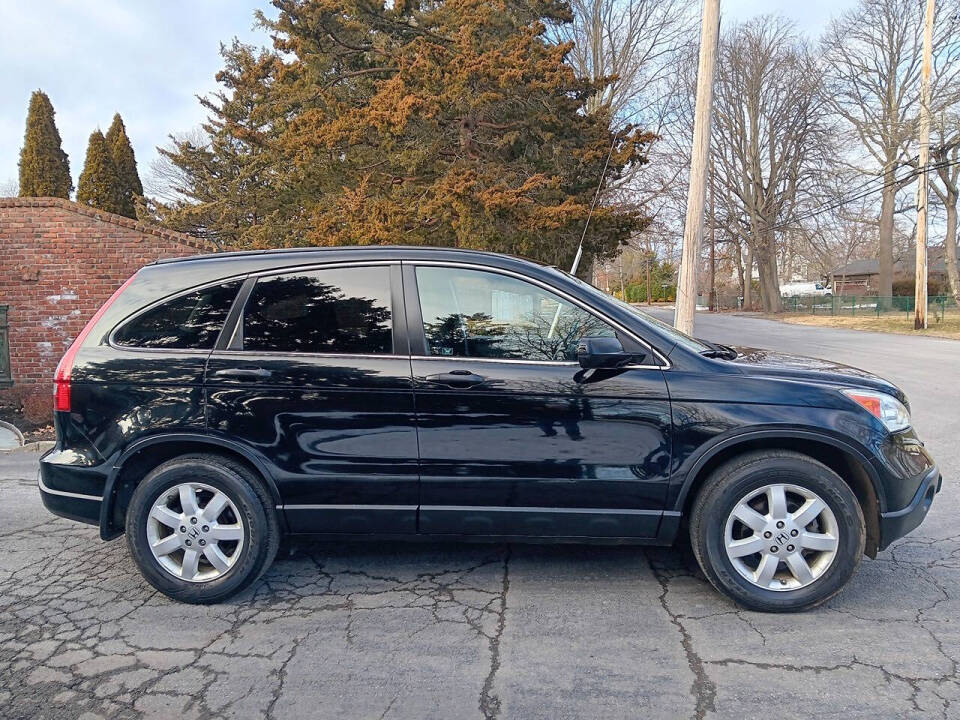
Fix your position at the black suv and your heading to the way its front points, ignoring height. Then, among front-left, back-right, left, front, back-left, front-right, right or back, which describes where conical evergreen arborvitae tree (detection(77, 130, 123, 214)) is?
back-left

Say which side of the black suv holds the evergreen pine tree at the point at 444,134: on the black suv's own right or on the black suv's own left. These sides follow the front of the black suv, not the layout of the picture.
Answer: on the black suv's own left

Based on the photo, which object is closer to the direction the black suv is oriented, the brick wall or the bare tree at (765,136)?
the bare tree

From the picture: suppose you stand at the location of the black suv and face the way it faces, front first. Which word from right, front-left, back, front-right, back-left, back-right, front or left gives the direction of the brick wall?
back-left

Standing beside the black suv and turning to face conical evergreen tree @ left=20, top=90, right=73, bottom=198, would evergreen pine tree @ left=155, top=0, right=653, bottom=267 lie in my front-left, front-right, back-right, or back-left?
front-right

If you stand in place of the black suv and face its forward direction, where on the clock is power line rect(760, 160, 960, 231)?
The power line is roughly at 10 o'clock from the black suv.

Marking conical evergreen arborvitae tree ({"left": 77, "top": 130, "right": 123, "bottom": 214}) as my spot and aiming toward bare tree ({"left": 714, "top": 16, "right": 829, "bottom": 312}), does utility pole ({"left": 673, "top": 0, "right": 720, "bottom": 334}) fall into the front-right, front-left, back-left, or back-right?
front-right

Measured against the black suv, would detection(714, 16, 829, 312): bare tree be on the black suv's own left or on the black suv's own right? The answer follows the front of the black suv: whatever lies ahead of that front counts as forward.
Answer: on the black suv's own left

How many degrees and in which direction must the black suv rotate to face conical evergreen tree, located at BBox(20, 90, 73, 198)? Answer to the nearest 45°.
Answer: approximately 135° to its left

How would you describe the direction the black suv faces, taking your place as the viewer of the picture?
facing to the right of the viewer
